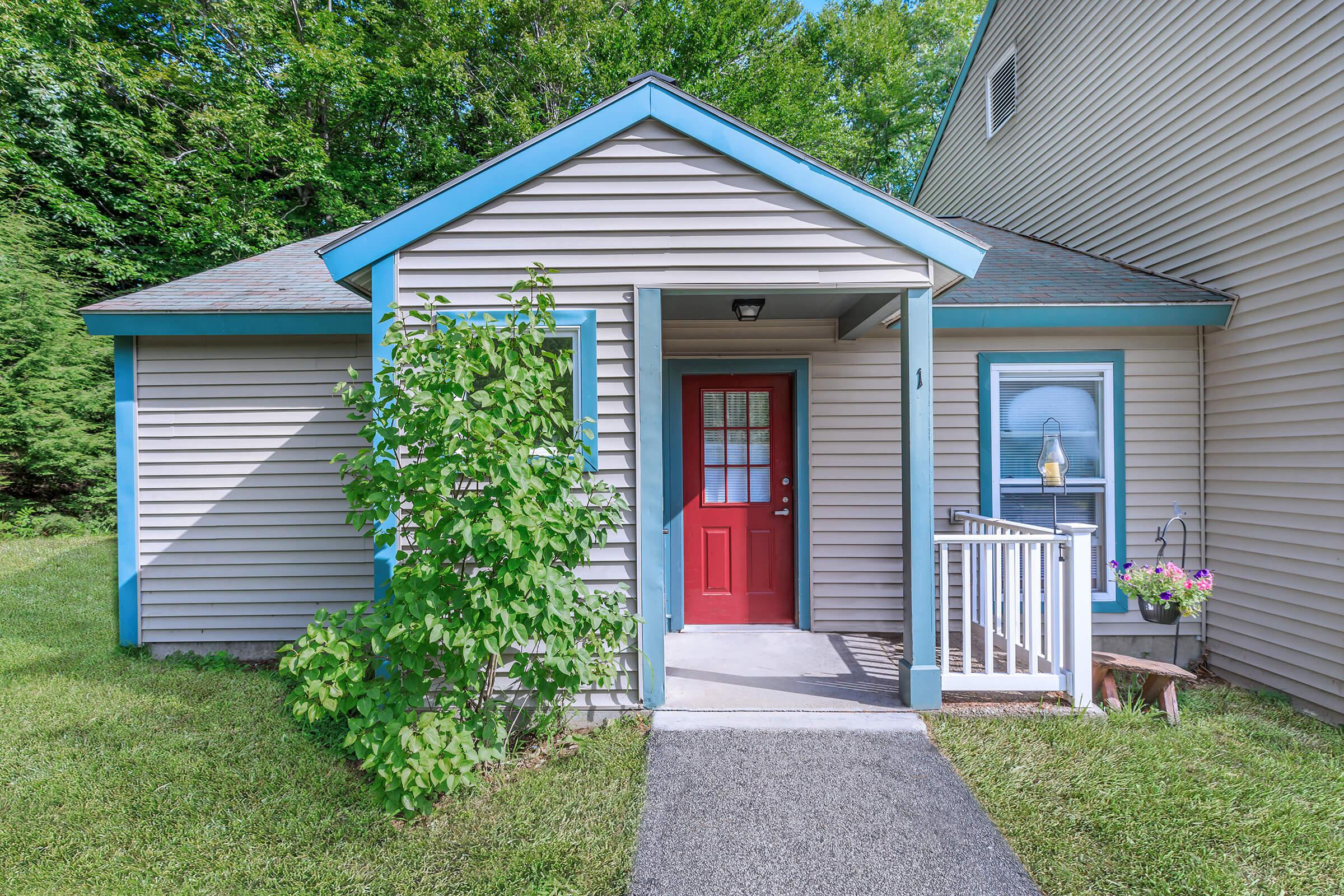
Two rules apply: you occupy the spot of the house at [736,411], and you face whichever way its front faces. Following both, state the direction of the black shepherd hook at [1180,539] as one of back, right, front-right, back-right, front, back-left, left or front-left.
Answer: left

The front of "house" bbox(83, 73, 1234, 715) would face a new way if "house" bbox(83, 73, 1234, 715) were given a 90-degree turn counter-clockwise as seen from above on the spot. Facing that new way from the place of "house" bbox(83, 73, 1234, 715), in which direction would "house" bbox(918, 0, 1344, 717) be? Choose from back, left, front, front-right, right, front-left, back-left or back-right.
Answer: front

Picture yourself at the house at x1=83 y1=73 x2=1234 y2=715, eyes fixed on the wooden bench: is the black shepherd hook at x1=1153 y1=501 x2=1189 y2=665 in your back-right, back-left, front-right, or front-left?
front-left

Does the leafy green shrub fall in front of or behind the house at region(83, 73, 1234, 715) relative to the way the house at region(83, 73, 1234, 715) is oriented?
in front

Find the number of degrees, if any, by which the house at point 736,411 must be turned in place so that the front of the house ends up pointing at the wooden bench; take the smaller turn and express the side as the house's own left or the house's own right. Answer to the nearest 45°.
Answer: approximately 45° to the house's own left

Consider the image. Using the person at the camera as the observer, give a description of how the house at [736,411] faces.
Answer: facing the viewer
